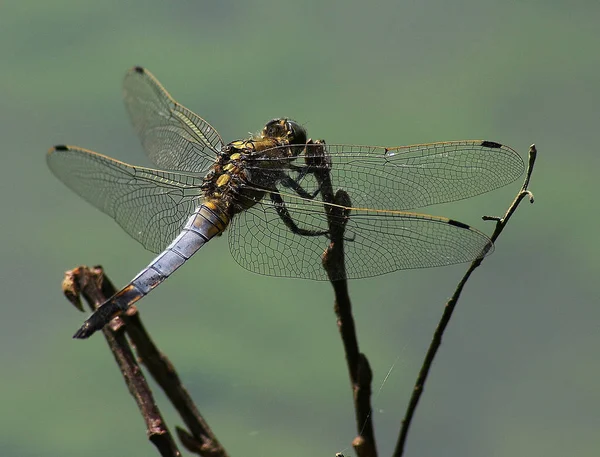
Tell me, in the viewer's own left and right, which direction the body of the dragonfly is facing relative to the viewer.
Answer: facing away from the viewer and to the right of the viewer
